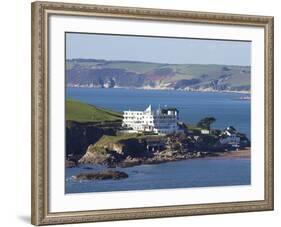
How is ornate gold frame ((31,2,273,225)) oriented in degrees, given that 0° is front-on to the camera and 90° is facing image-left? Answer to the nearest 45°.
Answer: approximately 315°
